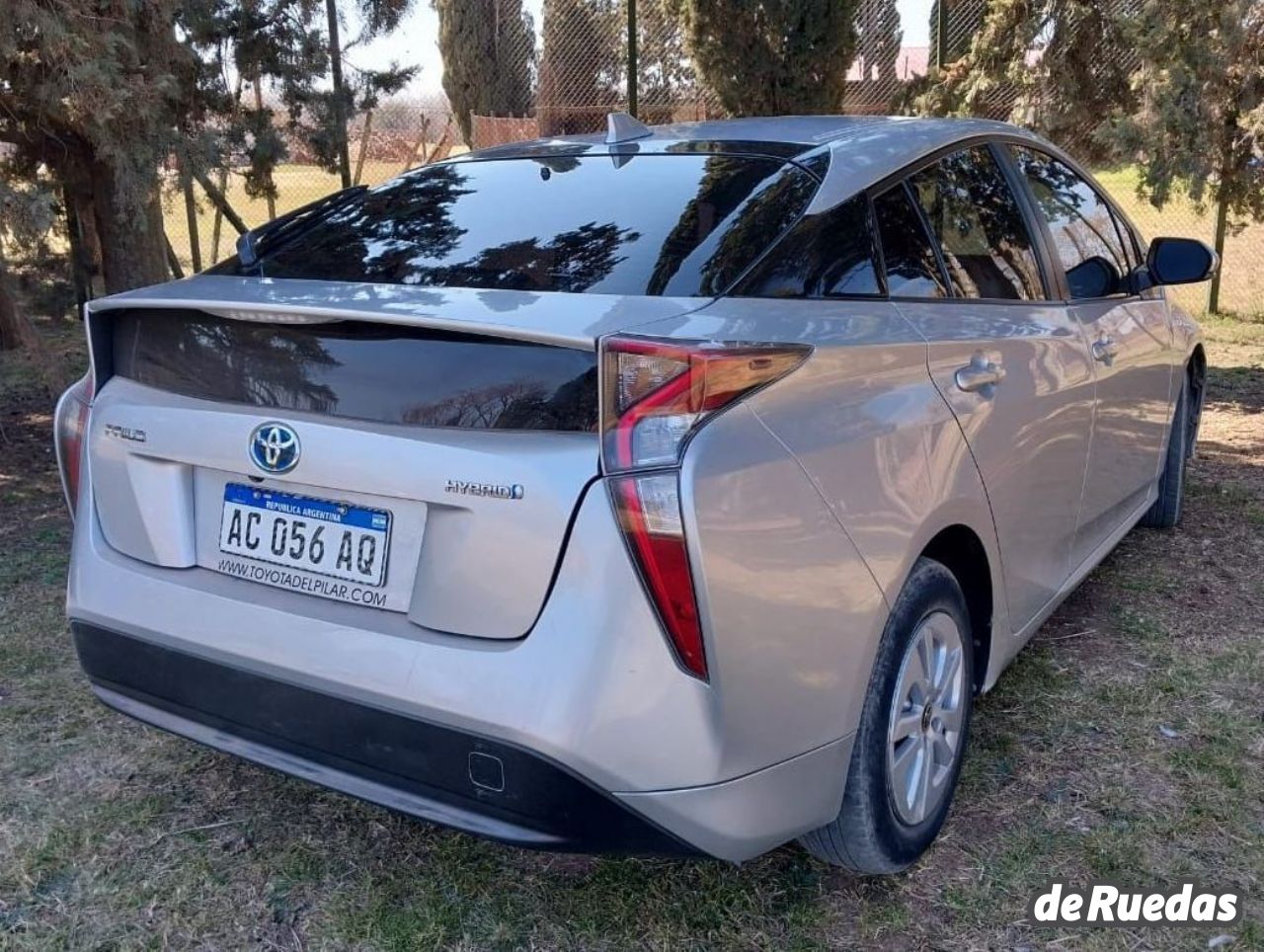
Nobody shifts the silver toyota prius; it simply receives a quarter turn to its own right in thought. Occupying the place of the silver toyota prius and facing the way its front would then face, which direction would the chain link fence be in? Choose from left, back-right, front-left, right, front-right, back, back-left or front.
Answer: back-left

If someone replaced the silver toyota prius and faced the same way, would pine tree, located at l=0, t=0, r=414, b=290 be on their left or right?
on their left

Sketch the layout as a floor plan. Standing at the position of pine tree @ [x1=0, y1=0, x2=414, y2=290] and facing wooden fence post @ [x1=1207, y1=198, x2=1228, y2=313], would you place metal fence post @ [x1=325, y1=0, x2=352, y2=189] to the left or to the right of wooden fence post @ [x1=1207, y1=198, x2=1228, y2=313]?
left

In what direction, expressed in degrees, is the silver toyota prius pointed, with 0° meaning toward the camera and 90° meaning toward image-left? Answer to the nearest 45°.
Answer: approximately 225°

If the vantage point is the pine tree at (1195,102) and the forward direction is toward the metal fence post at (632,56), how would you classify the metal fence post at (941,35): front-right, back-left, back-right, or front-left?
front-right

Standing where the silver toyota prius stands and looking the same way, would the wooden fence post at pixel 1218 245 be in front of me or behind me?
in front

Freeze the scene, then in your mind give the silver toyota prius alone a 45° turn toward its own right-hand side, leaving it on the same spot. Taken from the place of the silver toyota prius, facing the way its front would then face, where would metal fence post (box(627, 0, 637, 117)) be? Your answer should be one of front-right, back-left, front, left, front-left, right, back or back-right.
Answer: left

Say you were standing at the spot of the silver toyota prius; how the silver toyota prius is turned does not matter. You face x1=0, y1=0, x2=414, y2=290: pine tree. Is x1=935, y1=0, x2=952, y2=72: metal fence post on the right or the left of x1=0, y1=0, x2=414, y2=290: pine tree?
right

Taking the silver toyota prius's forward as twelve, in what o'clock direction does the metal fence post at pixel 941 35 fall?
The metal fence post is roughly at 11 o'clock from the silver toyota prius.

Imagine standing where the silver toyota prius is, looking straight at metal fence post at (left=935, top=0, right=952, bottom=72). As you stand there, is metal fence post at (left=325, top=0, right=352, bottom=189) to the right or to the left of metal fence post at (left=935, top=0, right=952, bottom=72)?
left

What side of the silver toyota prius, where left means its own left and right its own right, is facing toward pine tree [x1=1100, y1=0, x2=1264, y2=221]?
front

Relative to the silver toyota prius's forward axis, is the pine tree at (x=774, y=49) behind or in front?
in front
